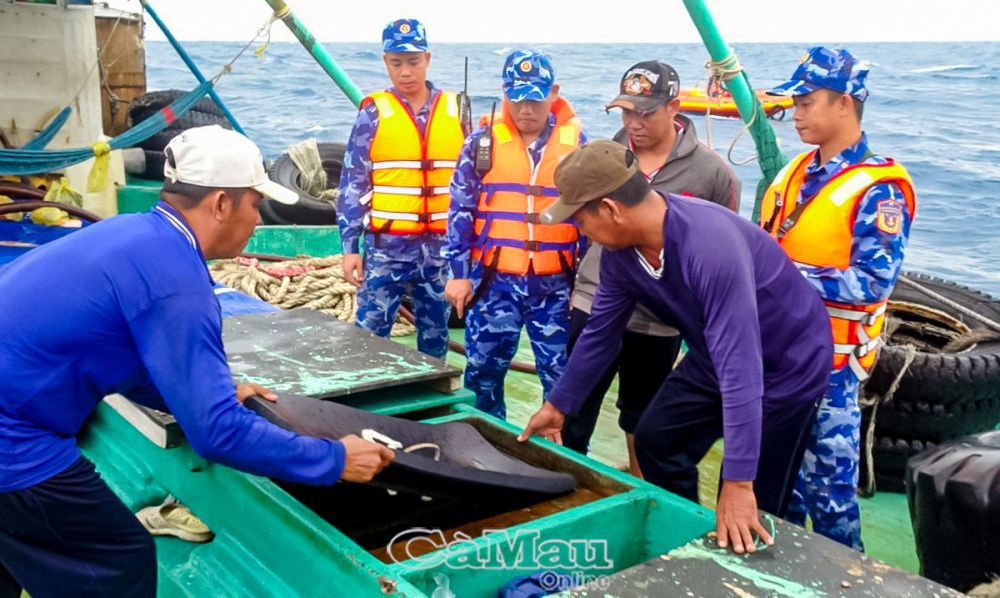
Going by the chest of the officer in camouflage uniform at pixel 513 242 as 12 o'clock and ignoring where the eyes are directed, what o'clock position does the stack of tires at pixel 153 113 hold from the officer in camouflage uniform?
The stack of tires is roughly at 5 o'clock from the officer in camouflage uniform.

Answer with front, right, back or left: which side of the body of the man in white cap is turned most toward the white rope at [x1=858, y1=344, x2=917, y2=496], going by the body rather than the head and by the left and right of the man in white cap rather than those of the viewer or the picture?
front

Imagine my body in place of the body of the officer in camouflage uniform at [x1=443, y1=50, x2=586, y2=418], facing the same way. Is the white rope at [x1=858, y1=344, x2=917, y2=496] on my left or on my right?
on my left

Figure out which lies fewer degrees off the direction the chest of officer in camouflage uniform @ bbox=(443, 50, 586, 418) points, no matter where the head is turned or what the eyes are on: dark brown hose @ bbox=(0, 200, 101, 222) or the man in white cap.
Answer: the man in white cap

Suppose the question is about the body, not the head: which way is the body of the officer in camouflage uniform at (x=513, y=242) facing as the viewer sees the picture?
toward the camera

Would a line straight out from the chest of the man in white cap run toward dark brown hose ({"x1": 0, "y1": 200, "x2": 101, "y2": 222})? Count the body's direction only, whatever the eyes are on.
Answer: no

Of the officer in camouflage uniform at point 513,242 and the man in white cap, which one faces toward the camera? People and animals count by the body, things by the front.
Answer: the officer in camouflage uniform

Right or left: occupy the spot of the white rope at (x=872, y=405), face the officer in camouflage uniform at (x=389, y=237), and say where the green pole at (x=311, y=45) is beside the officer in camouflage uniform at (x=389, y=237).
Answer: right

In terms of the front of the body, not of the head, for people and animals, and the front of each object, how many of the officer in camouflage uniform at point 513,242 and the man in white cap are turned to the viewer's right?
1

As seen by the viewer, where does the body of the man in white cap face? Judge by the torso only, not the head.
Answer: to the viewer's right

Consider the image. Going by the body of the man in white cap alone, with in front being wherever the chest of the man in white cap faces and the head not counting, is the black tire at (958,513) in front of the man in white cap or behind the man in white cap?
in front

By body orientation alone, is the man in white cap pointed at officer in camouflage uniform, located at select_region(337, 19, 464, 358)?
no

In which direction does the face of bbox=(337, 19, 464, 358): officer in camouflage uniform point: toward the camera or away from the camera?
toward the camera

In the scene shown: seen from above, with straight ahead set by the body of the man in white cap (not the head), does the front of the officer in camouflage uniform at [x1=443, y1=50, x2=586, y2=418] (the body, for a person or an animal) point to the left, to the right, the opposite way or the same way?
to the right

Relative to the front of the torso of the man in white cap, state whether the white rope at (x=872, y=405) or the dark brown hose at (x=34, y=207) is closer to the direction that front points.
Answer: the white rope

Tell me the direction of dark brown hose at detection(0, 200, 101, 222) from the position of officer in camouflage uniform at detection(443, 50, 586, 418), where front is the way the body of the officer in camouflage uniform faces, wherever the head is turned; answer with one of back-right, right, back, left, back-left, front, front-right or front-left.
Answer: back-right
